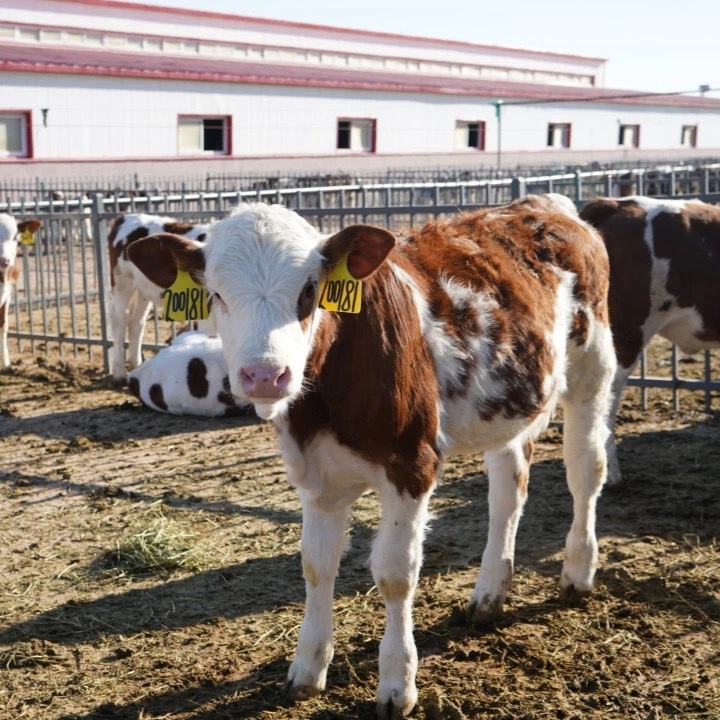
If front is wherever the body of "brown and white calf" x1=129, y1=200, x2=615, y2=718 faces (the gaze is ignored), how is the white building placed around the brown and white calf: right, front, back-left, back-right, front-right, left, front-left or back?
back-right

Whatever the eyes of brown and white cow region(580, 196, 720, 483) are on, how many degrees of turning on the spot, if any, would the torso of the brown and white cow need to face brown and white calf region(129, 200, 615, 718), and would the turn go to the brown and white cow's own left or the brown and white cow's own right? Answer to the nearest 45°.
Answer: approximately 90° to the brown and white cow's own right

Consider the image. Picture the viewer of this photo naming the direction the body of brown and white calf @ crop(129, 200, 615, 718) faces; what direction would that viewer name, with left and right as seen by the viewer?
facing the viewer and to the left of the viewer

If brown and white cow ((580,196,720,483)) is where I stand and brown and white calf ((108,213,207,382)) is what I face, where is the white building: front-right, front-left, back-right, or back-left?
front-right

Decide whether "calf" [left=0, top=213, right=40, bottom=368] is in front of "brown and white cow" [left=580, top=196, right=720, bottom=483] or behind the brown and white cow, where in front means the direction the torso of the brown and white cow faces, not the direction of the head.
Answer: behind

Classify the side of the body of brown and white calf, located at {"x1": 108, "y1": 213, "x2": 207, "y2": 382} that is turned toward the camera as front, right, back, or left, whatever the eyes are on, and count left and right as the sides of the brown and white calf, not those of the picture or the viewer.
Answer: right

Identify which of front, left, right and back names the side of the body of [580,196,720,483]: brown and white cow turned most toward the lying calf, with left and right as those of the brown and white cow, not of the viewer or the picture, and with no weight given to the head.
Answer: back
